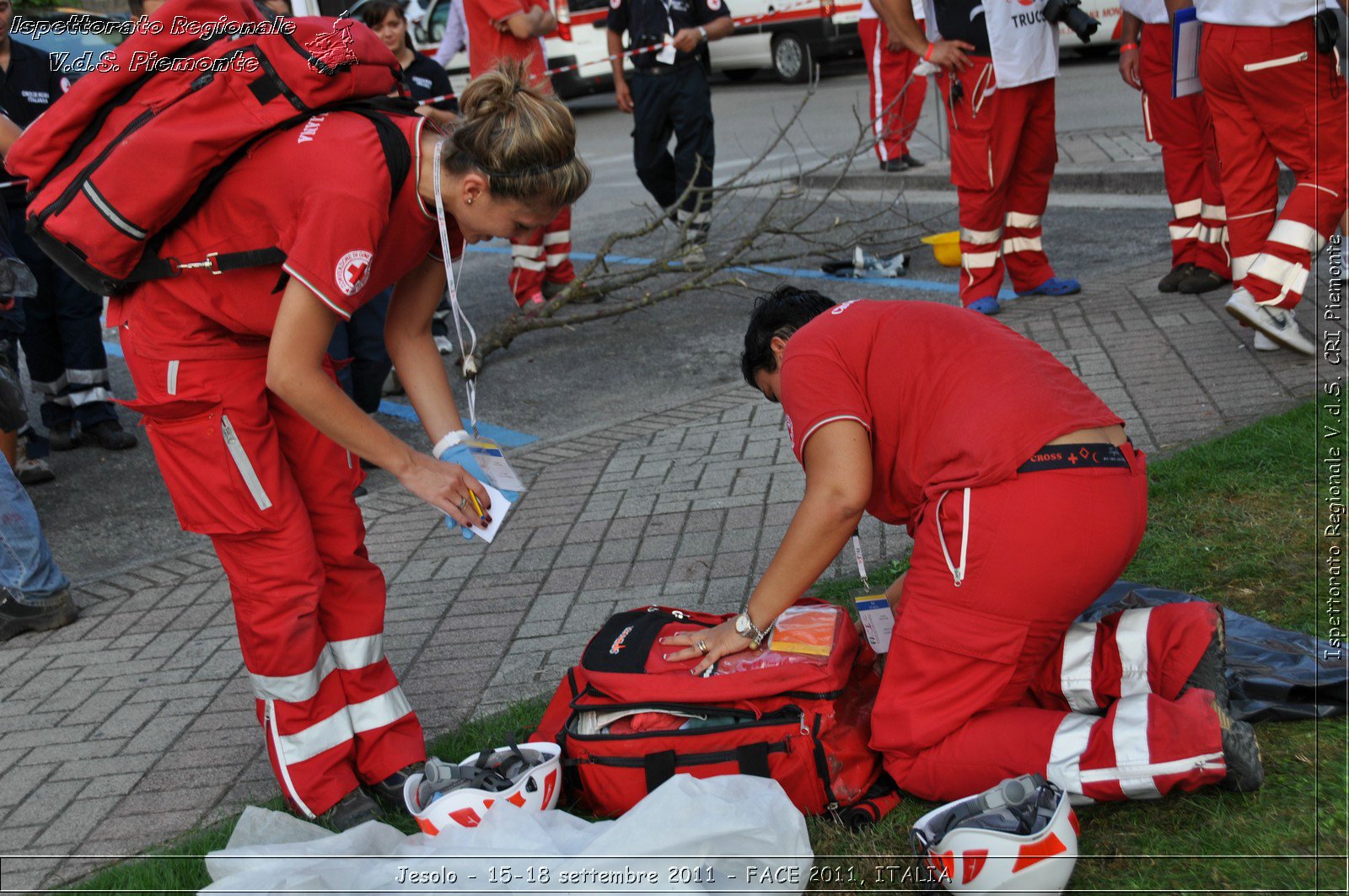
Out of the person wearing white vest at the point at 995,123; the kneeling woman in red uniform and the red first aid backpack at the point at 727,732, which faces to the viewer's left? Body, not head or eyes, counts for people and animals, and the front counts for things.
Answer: the kneeling woman in red uniform

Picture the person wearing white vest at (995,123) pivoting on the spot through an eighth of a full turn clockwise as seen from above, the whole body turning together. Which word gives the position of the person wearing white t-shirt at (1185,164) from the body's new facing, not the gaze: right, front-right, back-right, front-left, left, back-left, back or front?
left

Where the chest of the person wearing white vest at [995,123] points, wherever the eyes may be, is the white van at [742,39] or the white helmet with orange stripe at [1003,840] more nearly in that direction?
the white helmet with orange stripe

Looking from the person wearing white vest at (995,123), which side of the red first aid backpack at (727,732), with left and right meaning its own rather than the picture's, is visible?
back

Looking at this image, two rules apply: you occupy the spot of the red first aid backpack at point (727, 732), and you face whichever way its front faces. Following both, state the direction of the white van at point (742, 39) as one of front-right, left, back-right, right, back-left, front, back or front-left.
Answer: back

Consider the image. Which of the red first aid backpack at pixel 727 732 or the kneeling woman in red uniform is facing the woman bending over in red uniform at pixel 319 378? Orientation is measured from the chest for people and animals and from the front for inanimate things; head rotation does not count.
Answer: the kneeling woman in red uniform

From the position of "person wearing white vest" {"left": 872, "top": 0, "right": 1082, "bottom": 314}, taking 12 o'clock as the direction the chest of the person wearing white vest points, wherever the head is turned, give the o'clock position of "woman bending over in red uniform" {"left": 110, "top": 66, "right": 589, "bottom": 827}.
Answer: The woman bending over in red uniform is roughly at 2 o'clock from the person wearing white vest.

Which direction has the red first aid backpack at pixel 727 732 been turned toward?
toward the camera

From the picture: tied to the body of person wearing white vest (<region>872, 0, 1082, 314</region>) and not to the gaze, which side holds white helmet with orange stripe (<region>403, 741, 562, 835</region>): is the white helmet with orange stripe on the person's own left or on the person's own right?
on the person's own right

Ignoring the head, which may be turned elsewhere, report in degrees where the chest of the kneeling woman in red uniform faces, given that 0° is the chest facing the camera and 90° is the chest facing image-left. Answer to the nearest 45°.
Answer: approximately 90°

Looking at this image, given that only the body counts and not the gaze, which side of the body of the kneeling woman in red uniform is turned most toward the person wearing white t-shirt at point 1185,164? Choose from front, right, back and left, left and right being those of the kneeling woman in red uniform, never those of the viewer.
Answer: right

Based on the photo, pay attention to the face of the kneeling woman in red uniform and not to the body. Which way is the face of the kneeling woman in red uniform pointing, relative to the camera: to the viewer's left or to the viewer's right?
to the viewer's left

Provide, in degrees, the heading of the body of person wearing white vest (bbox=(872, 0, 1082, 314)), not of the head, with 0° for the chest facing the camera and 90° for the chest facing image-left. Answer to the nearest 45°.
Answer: approximately 315°

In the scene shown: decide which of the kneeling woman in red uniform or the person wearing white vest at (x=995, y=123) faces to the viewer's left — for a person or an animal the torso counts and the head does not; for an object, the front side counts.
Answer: the kneeling woman in red uniform

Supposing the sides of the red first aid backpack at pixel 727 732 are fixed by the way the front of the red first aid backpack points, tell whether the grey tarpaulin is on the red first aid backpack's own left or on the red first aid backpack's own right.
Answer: on the red first aid backpack's own left

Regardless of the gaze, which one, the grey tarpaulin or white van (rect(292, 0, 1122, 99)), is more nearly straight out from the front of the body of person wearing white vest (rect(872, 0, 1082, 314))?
the grey tarpaulin

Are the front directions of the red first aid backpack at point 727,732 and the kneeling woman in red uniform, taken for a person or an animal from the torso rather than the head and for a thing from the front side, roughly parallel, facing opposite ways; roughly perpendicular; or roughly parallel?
roughly perpendicular
